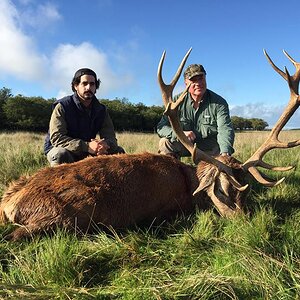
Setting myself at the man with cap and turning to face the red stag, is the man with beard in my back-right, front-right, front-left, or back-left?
front-right

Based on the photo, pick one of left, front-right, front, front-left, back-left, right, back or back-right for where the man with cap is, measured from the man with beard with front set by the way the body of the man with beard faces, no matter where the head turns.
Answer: front-left

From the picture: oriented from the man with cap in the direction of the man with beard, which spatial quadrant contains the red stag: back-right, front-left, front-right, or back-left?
front-left

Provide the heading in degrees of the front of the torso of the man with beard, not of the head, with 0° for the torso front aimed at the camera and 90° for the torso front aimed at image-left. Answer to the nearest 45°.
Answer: approximately 315°

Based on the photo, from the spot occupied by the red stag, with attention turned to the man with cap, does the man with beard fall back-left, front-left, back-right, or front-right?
front-left
